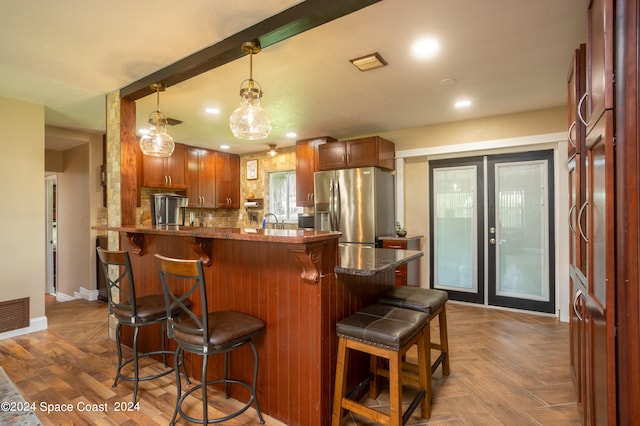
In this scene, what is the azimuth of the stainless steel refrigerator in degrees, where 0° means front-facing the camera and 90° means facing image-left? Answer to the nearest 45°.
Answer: approximately 45°

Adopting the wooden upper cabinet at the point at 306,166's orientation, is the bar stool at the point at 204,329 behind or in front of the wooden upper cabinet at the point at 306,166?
in front

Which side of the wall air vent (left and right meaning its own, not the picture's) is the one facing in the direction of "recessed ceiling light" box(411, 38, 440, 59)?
front

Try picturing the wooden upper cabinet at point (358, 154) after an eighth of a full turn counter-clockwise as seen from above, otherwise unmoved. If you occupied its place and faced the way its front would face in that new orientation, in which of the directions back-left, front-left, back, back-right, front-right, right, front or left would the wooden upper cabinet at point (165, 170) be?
right

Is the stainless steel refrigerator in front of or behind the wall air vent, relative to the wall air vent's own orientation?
in front

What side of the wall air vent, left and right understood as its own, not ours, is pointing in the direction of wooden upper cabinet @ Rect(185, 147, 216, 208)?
left

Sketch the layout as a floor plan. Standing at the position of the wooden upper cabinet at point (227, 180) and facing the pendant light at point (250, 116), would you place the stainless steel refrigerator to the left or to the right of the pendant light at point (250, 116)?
left

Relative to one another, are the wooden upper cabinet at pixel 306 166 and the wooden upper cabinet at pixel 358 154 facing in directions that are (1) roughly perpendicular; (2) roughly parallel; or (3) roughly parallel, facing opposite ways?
roughly parallel

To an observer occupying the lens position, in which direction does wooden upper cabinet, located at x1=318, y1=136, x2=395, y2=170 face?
facing the viewer and to the left of the viewer

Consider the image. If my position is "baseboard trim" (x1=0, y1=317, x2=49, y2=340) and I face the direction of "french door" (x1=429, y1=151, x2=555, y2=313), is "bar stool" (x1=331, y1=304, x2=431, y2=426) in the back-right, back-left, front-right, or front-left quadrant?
front-right

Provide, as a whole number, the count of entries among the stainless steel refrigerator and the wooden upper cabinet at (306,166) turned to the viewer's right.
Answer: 0

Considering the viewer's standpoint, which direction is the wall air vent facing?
facing the viewer and to the right of the viewer

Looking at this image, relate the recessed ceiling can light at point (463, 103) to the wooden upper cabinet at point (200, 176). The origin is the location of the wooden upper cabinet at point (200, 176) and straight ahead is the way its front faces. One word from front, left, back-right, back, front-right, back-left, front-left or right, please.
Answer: front

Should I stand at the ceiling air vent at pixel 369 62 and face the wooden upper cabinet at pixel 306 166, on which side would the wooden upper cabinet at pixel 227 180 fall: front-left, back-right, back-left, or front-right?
front-left

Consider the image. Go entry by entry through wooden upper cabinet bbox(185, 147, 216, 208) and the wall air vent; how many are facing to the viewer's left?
0

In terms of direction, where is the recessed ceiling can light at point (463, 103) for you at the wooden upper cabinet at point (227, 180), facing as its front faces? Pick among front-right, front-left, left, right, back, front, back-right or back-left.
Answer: front
